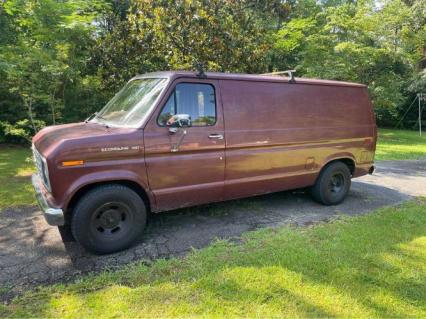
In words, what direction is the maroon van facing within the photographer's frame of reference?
facing the viewer and to the left of the viewer
